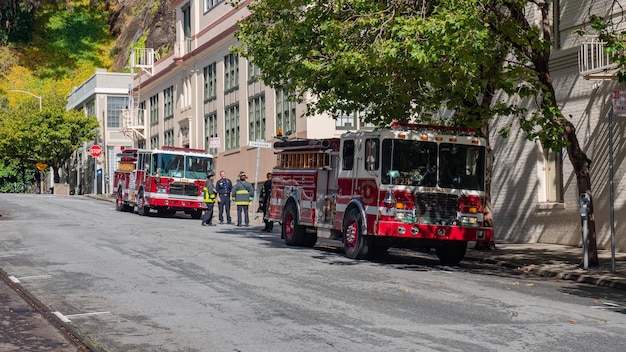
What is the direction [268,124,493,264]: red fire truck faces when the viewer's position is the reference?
facing the viewer and to the right of the viewer

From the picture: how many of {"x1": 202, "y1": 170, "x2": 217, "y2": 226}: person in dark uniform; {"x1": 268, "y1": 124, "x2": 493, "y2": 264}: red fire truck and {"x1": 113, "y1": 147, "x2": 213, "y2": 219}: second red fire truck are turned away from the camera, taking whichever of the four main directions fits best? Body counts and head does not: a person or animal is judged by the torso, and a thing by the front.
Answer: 0

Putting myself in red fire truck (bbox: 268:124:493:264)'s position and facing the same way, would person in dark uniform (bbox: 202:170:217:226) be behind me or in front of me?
behind

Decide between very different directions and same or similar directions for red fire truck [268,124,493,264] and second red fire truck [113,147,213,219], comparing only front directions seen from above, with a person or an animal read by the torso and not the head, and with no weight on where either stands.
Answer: same or similar directions

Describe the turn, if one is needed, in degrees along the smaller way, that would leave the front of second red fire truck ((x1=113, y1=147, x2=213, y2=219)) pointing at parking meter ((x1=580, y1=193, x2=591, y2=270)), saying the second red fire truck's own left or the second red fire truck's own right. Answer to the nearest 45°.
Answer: approximately 45° to the second red fire truck's own right

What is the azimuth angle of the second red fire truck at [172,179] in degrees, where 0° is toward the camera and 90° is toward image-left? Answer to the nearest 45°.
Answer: approximately 315°

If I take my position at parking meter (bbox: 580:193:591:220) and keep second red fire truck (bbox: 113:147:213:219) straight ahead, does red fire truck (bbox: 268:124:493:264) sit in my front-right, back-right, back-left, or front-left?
front-left

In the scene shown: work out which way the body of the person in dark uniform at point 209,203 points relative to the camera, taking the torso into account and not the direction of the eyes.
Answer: to the viewer's right

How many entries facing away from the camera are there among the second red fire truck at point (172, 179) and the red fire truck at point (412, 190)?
0
